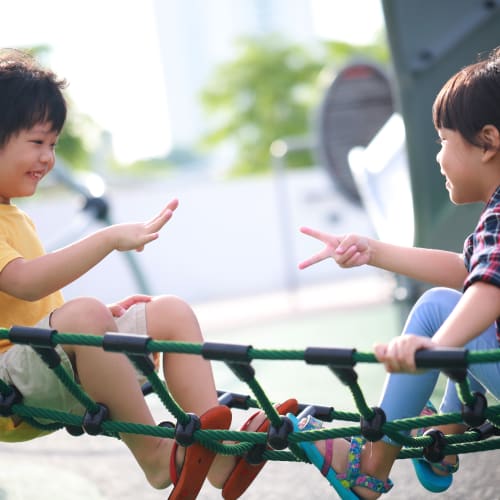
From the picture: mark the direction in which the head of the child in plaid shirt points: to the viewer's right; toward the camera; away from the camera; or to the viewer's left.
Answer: to the viewer's left

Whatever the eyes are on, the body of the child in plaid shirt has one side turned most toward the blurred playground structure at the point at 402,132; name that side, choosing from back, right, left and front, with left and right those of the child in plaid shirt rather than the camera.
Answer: right

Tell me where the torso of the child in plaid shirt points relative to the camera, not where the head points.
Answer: to the viewer's left

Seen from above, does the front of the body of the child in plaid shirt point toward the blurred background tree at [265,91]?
no
